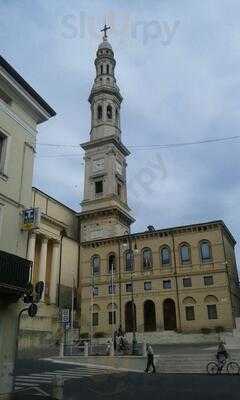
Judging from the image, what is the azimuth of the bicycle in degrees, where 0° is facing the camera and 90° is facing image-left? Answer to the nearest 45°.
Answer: approximately 270°
